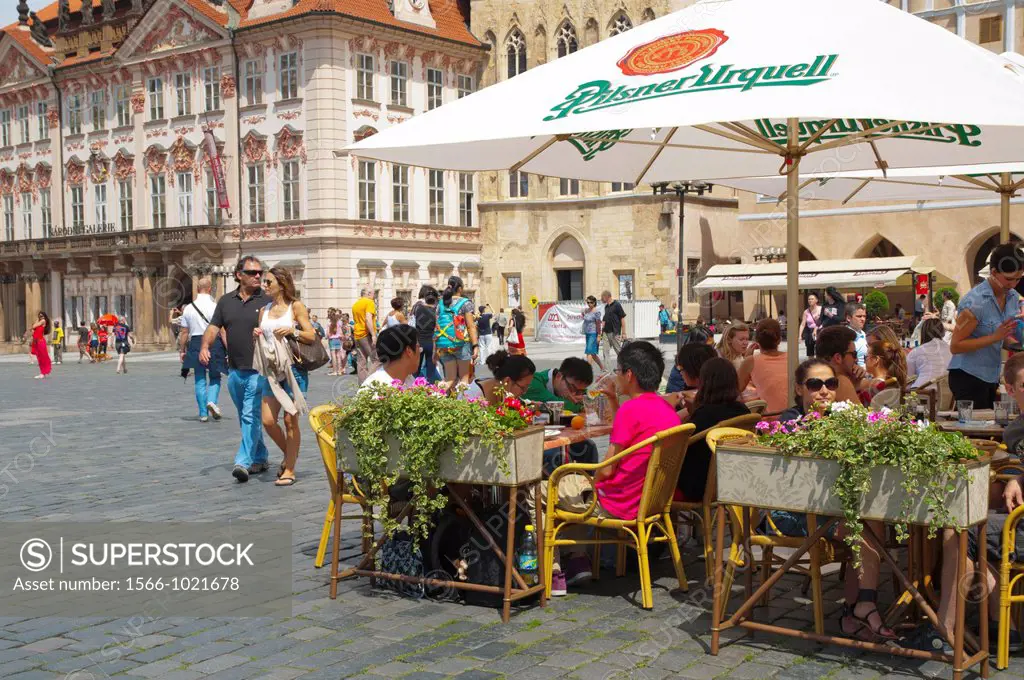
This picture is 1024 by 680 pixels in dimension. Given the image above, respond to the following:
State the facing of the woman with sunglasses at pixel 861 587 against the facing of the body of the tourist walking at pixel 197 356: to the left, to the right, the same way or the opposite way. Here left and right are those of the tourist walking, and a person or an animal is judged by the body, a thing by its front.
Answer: the opposite way

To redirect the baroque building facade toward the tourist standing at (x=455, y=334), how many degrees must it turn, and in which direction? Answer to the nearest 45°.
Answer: approximately 45° to its left

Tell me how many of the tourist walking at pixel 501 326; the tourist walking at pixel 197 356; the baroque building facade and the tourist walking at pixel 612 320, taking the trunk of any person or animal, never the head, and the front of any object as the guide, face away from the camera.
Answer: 2

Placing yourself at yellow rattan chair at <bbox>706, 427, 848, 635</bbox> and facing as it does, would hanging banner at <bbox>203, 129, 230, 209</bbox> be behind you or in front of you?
behind

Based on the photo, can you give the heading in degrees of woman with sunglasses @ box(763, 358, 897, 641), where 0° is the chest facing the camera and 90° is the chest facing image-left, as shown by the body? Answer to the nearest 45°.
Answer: approximately 315°
